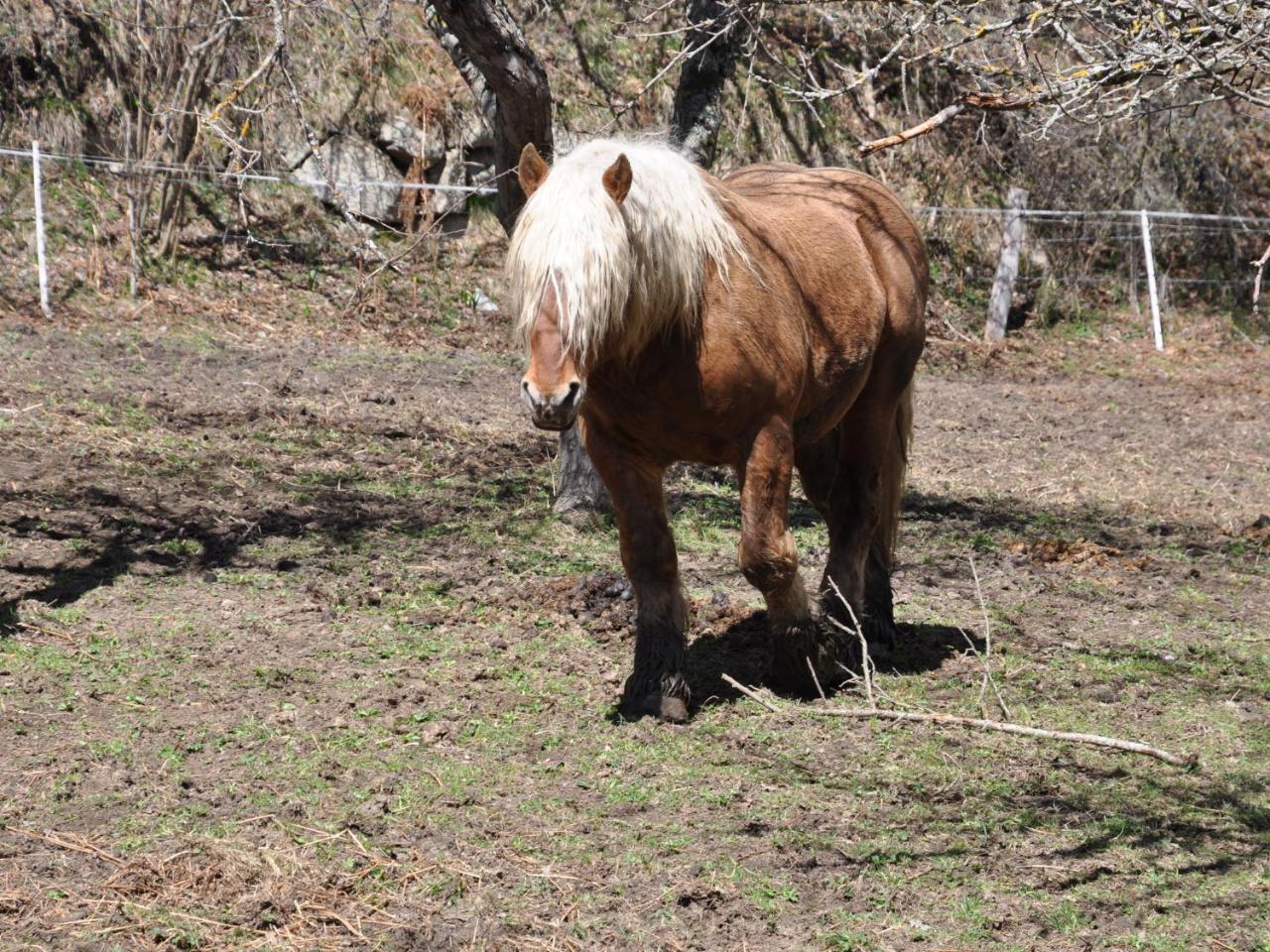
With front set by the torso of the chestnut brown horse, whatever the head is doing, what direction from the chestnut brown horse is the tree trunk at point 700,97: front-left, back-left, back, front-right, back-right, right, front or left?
back-right

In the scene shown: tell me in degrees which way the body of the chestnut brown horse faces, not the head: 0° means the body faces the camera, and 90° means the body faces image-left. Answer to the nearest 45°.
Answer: approximately 45°

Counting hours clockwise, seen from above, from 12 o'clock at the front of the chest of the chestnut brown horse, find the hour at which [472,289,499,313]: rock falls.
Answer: The rock is roughly at 4 o'clock from the chestnut brown horse.

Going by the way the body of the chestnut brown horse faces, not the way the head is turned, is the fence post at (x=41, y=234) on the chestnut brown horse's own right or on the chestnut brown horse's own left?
on the chestnut brown horse's own right
